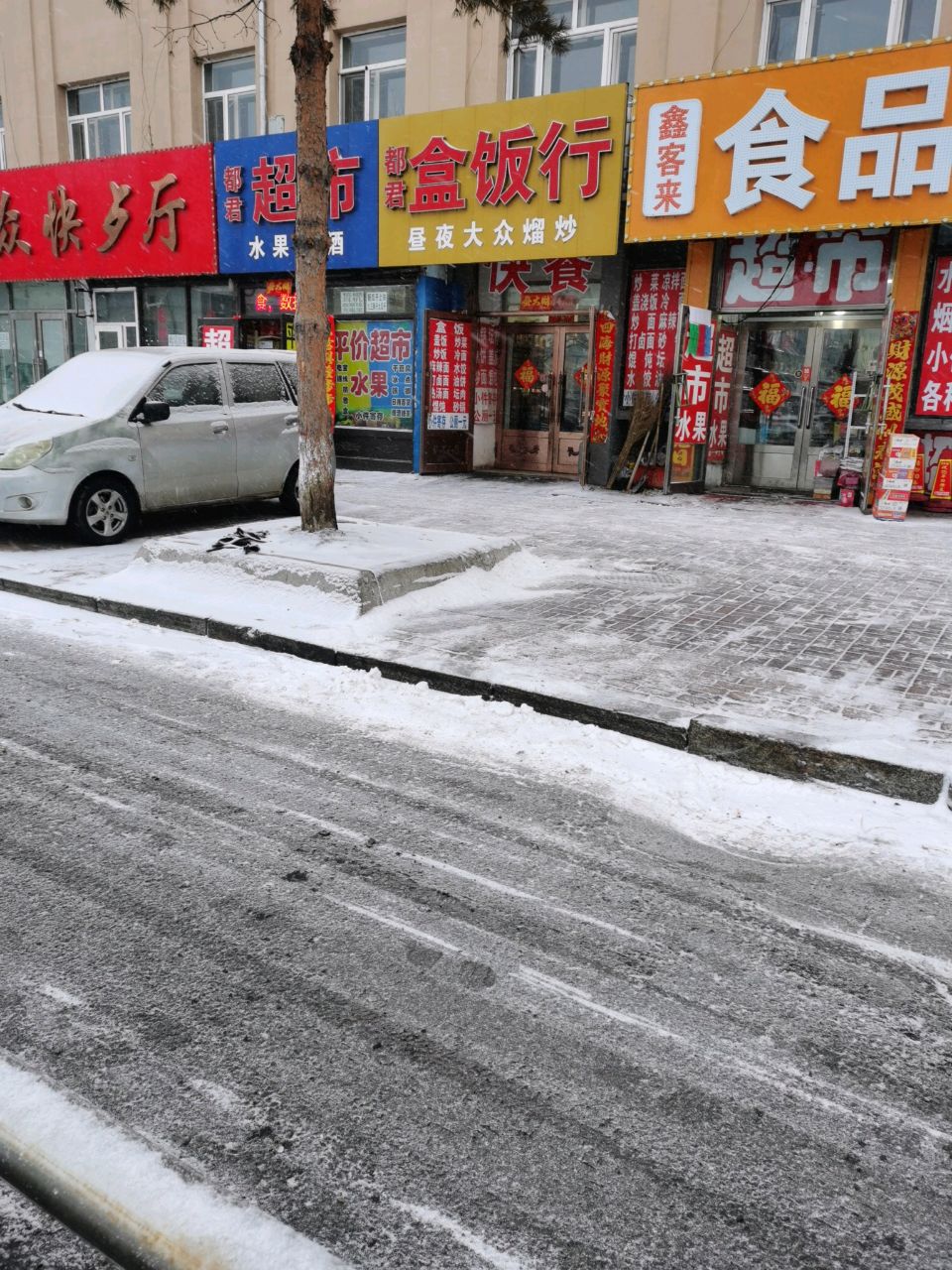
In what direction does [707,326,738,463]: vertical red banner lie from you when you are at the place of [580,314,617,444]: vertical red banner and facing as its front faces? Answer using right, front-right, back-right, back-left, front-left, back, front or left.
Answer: left

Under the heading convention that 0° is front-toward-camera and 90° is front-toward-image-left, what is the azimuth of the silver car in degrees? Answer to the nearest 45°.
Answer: approximately 45°

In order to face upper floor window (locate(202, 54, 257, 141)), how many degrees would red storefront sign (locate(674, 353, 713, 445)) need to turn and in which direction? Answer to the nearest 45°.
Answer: approximately 135° to its right

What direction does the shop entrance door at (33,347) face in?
toward the camera

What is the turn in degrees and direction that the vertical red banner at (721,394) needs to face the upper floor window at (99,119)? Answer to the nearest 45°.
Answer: approximately 90° to its right

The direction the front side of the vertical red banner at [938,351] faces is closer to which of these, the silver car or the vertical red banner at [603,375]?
the silver car

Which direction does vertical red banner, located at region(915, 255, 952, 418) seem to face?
toward the camera

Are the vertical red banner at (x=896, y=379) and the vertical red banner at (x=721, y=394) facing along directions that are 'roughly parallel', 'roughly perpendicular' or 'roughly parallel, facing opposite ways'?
roughly parallel

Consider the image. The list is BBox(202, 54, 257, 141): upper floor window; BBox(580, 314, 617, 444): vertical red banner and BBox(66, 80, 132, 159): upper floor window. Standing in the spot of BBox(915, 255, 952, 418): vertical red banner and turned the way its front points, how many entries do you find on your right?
3

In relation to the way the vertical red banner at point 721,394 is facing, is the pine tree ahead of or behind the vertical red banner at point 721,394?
ahead

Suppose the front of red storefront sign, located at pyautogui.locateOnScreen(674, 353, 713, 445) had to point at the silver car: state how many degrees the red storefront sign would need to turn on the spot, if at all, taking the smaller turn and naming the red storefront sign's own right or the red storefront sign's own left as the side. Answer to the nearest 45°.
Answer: approximately 45° to the red storefront sign's own right

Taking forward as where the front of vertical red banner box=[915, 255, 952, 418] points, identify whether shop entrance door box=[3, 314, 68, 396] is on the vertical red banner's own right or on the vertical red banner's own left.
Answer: on the vertical red banner's own right

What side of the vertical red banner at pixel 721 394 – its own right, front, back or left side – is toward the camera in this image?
front

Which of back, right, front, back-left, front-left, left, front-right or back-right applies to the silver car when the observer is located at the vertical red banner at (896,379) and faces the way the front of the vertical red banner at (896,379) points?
front-right
